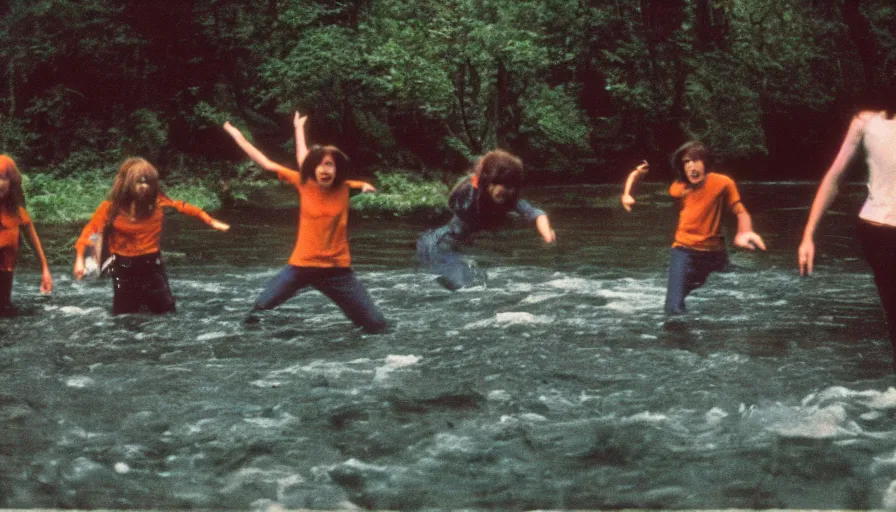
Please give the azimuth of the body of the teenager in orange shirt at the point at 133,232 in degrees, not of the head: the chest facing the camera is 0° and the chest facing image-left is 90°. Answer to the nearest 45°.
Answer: approximately 0°

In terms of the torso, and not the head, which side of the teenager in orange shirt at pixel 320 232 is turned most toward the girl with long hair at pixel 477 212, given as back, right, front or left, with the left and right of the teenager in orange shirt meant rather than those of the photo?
left

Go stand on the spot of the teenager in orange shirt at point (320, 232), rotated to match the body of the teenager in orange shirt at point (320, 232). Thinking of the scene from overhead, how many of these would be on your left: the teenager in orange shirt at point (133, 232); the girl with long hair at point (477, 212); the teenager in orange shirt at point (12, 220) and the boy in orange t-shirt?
2

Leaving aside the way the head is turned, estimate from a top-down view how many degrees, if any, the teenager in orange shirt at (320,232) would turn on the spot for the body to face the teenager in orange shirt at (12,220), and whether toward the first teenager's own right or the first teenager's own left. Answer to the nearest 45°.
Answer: approximately 135° to the first teenager's own right

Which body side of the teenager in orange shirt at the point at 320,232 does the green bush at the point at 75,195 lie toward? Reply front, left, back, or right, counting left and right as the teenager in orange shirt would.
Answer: back

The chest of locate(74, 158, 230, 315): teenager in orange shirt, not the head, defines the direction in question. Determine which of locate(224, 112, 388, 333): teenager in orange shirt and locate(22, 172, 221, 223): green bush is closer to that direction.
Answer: the teenager in orange shirt

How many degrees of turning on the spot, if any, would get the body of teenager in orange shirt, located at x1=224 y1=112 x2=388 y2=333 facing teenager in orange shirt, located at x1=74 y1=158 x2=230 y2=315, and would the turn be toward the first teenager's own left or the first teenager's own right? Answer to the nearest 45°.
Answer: approximately 135° to the first teenager's own right

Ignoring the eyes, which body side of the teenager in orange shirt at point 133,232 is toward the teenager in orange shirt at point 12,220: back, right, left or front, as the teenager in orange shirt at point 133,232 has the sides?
right

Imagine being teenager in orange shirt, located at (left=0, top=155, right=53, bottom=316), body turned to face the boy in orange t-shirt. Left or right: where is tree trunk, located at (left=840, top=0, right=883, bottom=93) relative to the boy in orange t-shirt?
left

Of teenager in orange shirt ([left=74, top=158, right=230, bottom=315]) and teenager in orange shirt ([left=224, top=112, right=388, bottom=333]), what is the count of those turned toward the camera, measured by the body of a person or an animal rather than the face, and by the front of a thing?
2

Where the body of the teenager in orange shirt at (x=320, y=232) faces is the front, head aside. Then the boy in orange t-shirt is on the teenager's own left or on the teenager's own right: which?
on the teenager's own left

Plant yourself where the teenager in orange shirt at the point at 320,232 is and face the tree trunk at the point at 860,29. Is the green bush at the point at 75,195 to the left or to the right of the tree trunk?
left

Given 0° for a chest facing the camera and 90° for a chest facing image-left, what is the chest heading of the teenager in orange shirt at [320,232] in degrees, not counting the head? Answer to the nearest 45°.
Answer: approximately 0°
